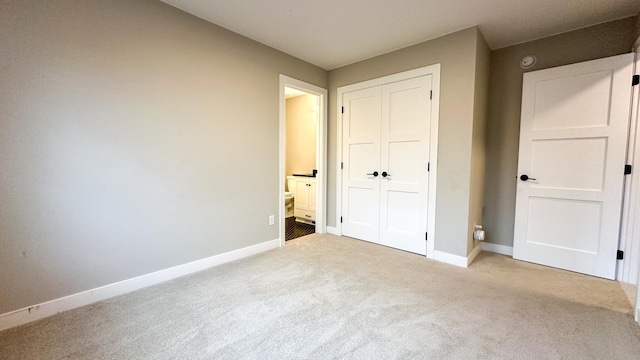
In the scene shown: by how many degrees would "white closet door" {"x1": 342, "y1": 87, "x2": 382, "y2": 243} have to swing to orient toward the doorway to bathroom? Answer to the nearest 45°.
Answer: approximately 90° to its right

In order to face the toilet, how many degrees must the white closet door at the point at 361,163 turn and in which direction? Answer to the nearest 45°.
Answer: approximately 90° to its right

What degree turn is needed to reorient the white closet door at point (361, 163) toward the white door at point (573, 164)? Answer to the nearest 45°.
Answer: approximately 135° to its left

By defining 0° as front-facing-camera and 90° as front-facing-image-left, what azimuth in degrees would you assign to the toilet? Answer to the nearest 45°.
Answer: approximately 45°

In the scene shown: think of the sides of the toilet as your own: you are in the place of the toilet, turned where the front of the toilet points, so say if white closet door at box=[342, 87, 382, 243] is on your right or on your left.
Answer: on your left

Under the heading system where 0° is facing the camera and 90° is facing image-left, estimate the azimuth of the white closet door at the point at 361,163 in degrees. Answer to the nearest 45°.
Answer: approximately 45°
